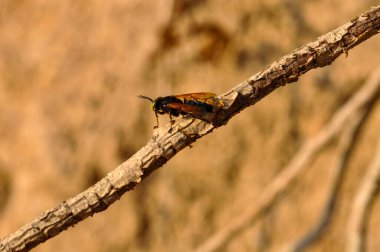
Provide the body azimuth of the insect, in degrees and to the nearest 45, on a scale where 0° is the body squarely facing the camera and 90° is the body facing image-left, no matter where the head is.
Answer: approximately 90°

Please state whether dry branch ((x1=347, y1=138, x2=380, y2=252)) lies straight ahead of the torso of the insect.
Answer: no

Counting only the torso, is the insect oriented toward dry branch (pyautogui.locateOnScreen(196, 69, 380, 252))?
no
